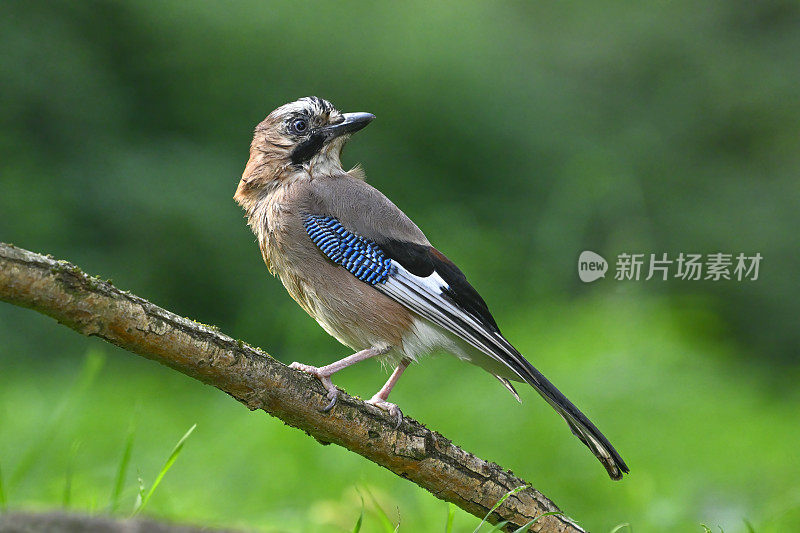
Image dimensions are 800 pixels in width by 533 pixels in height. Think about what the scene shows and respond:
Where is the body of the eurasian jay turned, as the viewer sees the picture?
to the viewer's left
